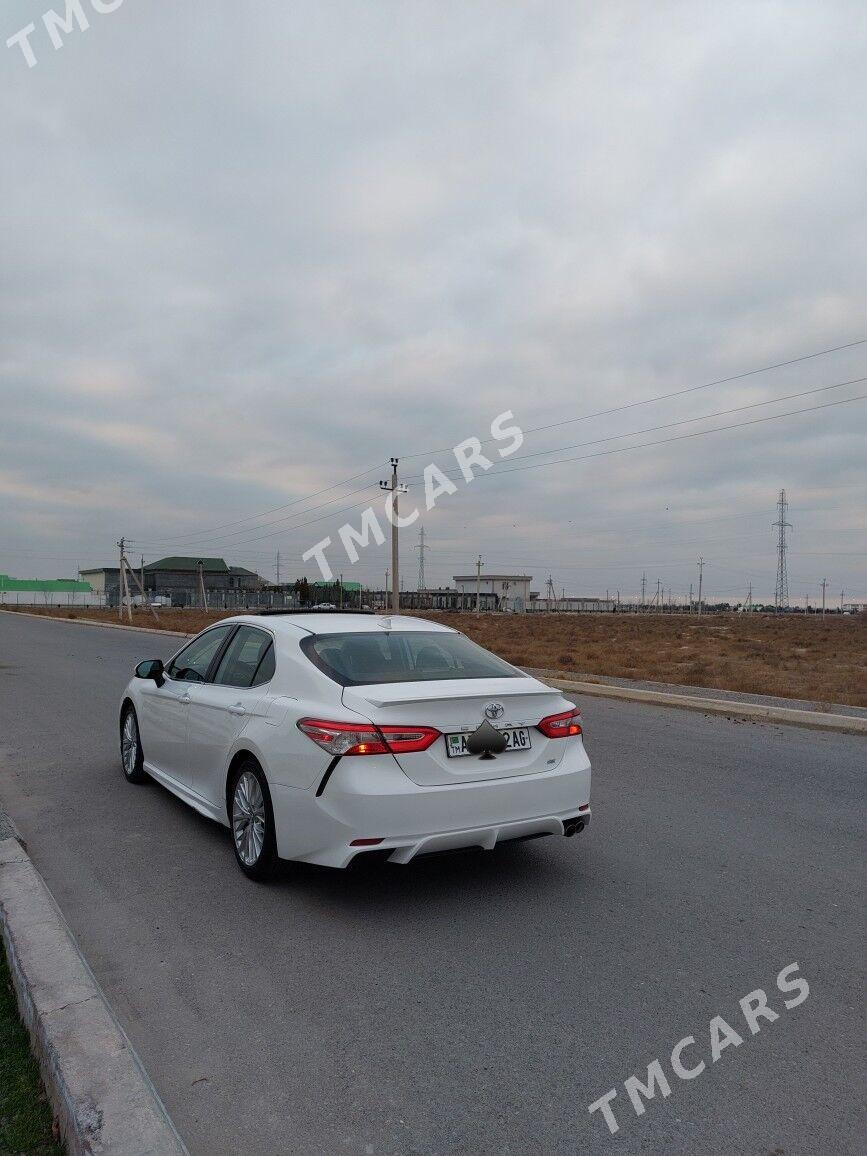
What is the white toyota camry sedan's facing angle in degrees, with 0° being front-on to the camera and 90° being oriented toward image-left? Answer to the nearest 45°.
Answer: approximately 135°

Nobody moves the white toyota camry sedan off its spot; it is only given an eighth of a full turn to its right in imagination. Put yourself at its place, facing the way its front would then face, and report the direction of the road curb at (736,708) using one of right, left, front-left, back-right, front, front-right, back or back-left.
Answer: front-right
